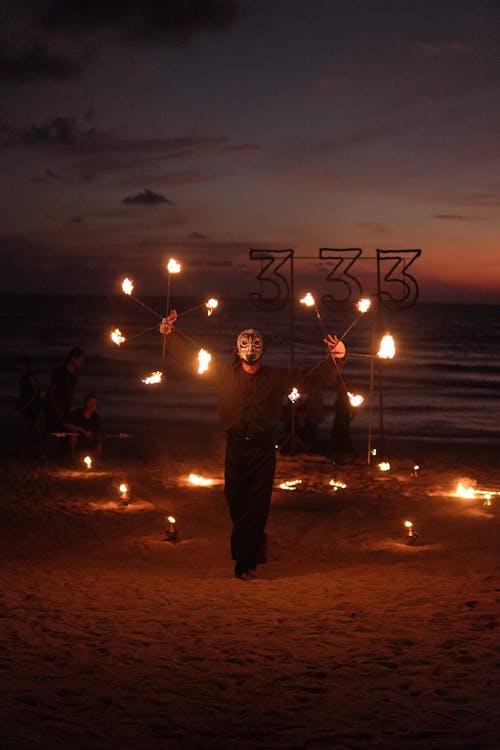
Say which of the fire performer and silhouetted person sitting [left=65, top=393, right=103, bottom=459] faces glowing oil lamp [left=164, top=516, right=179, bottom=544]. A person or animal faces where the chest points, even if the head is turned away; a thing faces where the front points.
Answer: the silhouetted person sitting

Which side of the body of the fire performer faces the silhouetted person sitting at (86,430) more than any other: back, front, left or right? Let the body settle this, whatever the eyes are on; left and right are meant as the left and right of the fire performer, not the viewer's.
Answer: back

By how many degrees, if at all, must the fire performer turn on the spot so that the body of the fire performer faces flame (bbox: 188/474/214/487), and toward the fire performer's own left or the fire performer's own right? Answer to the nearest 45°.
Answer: approximately 180°

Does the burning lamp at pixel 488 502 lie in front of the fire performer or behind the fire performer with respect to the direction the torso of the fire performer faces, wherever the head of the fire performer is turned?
behind

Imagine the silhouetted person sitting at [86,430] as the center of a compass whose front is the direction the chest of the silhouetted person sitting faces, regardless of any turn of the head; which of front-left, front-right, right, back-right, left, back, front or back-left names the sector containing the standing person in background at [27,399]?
back-right

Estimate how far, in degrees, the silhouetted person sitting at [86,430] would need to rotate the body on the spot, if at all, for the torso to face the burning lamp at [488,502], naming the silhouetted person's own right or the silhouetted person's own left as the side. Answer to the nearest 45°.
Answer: approximately 45° to the silhouetted person's own left

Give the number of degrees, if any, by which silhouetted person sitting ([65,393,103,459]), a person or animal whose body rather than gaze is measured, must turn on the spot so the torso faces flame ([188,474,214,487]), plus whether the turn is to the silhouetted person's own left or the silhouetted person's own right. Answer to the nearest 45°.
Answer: approximately 45° to the silhouetted person's own left

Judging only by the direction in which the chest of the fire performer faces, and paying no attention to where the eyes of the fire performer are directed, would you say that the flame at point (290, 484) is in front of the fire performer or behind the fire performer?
behind

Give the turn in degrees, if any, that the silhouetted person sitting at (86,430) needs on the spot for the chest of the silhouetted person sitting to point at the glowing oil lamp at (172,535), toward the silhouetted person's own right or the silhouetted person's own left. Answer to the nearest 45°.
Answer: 0° — they already face it
